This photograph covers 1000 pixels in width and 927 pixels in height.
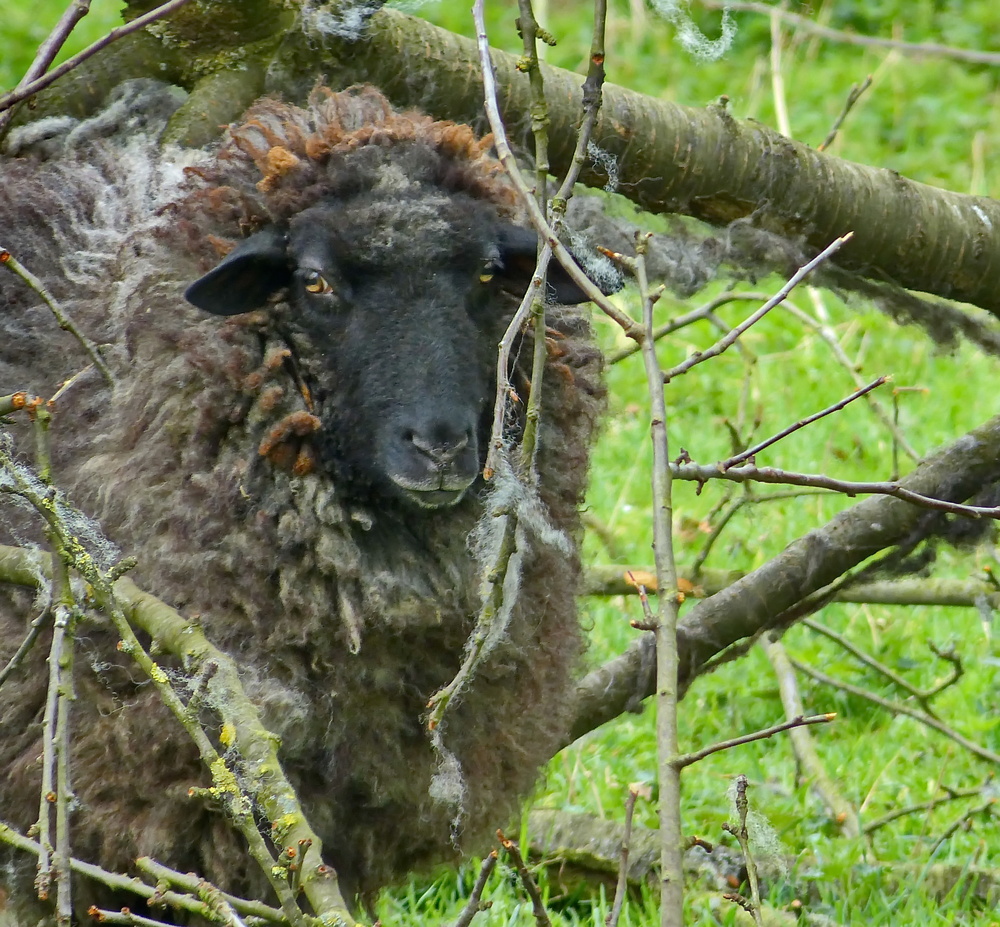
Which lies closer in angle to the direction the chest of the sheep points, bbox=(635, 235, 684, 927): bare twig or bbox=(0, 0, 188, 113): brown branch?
the bare twig

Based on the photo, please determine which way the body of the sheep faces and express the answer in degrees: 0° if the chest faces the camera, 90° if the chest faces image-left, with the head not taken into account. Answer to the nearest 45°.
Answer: approximately 315°

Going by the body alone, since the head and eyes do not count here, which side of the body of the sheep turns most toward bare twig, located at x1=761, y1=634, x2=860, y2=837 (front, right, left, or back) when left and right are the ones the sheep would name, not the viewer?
left

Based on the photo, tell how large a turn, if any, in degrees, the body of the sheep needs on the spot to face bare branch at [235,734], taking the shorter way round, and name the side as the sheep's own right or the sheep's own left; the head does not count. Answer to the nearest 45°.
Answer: approximately 45° to the sheep's own right

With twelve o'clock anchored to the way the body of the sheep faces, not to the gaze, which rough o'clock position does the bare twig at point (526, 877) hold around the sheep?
The bare twig is roughly at 1 o'clock from the sheep.

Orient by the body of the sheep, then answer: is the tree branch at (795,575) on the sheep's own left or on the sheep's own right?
on the sheep's own left

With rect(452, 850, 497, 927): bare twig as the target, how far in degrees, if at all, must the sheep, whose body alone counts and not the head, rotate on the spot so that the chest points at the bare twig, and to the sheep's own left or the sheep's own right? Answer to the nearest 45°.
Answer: approximately 45° to the sheep's own right

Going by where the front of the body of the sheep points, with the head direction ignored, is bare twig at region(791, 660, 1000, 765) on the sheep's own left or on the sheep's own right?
on the sheep's own left

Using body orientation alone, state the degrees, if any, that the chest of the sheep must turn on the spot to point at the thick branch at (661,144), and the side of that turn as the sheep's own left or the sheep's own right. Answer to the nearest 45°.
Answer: approximately 90° to the sheep's own left

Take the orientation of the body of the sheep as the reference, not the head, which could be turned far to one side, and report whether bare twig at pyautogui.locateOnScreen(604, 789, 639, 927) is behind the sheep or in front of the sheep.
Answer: in front

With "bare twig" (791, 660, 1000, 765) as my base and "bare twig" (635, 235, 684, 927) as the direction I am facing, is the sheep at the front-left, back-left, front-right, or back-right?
front-right
